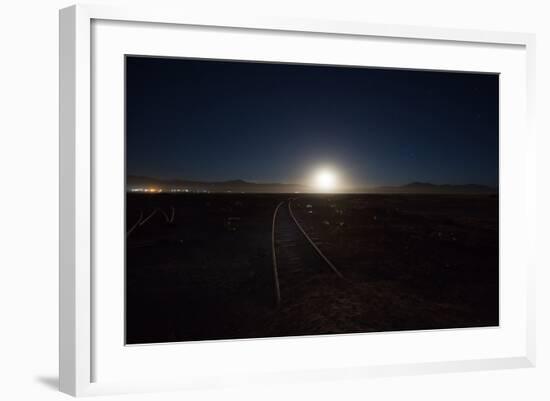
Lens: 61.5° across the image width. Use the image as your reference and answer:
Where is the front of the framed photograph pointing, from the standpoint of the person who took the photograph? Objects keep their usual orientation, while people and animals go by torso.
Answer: facing the viewer and to the right of the viewer
